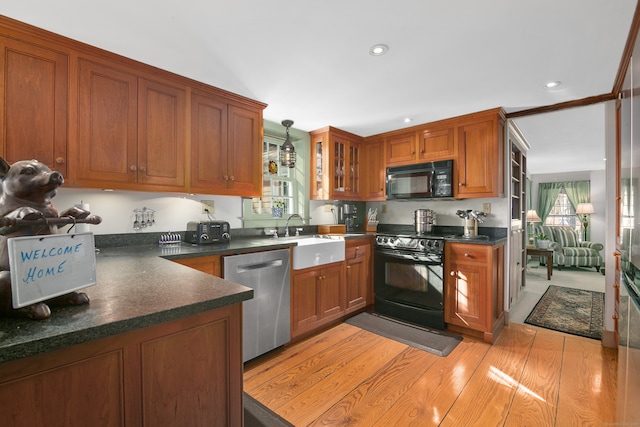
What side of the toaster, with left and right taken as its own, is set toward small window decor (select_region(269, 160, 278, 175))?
left

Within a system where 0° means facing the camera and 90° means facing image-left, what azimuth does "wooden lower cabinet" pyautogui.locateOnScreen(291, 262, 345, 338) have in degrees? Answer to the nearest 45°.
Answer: approximately 315°

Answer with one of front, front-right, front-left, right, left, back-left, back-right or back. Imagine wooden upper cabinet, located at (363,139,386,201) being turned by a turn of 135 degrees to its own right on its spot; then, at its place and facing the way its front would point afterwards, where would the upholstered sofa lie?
front-right

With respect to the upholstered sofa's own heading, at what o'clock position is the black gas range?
The black gas range is roughly at 2 o'clock from the upholstered sofa.

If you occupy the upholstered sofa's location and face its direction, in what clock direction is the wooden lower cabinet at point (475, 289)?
The wooden lower cabinet is roughly at 2 o'clock from the upholstered sofa.

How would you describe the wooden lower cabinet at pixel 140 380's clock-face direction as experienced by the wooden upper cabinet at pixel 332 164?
The wooden lower cabinet is roughly at 2 o'clock from the wooden upper cabinet.

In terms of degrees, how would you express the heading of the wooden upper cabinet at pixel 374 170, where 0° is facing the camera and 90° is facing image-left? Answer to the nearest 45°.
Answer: approximately 45°
